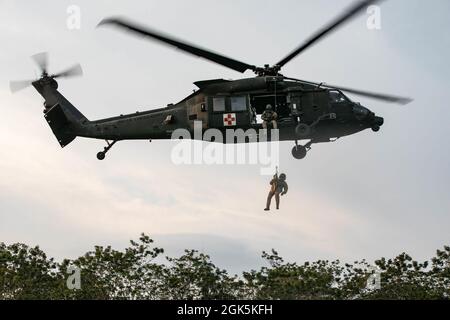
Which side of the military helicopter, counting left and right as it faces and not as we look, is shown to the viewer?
right
